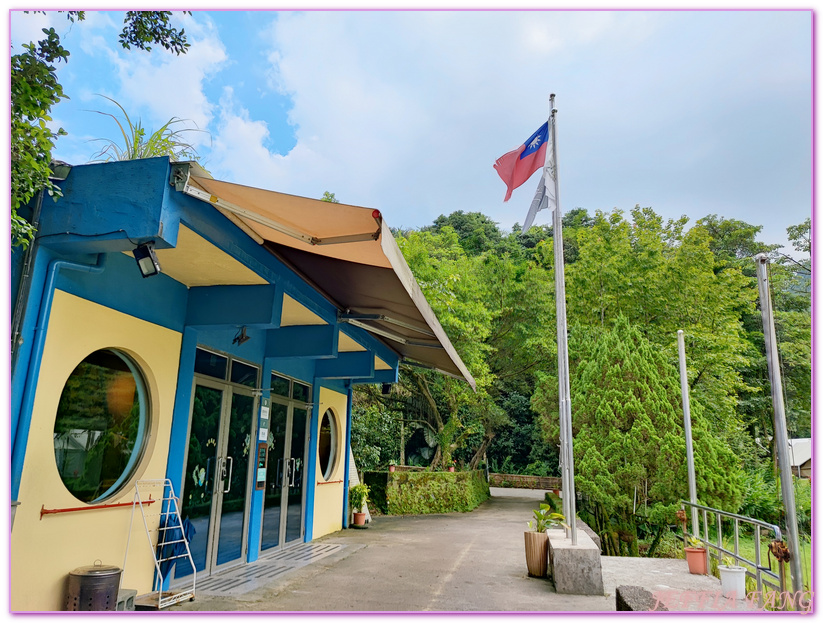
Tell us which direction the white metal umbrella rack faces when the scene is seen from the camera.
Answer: facing the viewer and to the right of the viewer

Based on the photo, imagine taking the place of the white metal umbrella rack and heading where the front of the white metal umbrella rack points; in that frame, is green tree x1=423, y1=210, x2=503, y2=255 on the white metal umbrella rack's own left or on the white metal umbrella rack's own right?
on the white metal umbrella rack's own left

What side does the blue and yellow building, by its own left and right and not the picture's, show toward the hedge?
left

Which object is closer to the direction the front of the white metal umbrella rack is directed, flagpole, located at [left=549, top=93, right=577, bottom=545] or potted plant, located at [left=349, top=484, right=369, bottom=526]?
the flagpole

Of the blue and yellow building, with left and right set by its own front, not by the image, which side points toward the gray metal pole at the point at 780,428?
front
